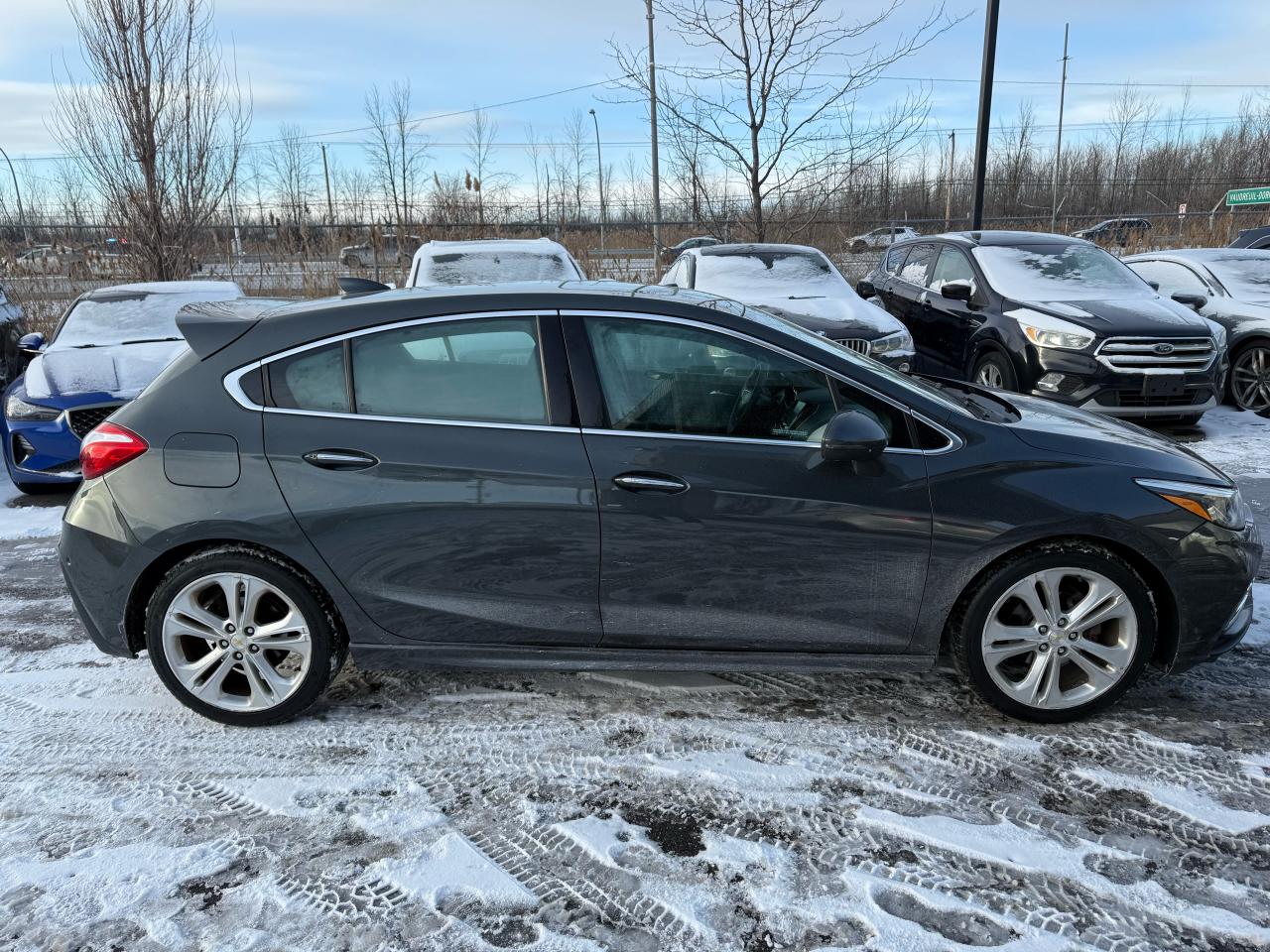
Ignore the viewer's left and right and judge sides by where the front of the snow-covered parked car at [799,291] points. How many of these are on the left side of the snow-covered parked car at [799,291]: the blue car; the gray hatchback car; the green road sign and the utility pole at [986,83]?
2

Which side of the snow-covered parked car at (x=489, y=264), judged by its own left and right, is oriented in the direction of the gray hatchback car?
front

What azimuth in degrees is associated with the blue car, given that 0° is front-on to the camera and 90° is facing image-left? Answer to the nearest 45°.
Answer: approximately 45°

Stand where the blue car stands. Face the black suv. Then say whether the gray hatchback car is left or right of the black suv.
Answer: right

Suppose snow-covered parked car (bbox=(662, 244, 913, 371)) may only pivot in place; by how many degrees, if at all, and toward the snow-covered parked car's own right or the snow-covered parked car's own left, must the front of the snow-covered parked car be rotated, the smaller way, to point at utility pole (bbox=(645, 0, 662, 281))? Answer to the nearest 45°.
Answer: approximately 135° to the snow-covered parked car's own left

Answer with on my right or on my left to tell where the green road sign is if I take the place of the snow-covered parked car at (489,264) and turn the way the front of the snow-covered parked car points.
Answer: on my left

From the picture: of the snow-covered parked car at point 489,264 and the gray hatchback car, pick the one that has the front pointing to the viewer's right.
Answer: the gray hatchback car

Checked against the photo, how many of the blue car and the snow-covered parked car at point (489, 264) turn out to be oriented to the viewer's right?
0

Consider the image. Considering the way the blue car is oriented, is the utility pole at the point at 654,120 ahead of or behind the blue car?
behind

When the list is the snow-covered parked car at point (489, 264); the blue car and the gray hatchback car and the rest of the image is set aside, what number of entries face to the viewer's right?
1

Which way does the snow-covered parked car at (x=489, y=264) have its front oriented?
toward the camera

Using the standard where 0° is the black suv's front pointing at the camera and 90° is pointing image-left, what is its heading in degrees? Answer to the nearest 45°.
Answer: approximately 315°

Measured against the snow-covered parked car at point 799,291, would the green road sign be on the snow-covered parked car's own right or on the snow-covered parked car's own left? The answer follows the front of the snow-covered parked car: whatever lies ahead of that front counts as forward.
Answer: on the snow-covered parked car's own left

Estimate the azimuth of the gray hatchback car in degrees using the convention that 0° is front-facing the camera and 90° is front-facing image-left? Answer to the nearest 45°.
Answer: approximately 270°

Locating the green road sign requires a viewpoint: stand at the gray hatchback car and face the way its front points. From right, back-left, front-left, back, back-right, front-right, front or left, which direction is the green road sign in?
front-left

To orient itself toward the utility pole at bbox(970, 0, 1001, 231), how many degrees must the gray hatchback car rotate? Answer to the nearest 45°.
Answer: approximately 45° to its left

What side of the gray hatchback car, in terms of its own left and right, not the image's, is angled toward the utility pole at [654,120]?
left
